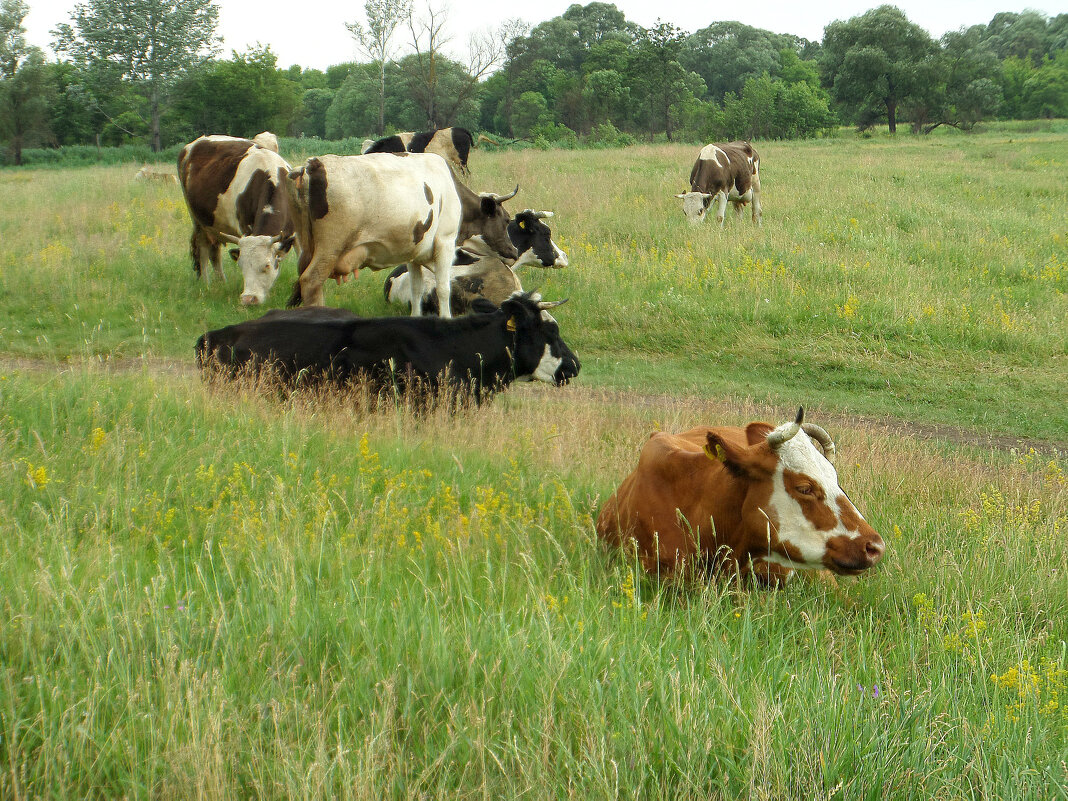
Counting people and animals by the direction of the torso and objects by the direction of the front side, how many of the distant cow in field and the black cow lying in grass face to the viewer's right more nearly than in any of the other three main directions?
1

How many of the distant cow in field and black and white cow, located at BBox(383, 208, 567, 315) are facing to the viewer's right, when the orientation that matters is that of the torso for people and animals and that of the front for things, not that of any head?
1

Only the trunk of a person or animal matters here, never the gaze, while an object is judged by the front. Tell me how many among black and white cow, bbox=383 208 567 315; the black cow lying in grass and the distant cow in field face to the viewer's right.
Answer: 2

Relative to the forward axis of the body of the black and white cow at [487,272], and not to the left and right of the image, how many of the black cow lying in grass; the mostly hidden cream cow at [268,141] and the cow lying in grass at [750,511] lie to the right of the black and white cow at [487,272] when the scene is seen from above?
2

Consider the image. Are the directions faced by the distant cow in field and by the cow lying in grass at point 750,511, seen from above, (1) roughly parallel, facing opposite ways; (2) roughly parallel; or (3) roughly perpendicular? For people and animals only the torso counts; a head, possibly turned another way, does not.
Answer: roughly perpendicular

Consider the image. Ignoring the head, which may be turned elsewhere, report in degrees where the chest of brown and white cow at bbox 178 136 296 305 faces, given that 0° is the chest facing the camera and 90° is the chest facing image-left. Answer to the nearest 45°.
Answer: approximately 315°

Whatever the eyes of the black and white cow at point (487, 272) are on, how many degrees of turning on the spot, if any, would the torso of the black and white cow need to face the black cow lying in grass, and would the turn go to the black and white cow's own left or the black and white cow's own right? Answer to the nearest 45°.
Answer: approximately 90° to the black and white cow's own right

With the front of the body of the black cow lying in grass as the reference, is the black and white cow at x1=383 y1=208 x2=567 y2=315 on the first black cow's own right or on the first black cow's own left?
on the first black cow's own left

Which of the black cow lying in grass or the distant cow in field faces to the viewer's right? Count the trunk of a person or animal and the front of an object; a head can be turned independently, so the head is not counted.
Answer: the black cow lying in grass

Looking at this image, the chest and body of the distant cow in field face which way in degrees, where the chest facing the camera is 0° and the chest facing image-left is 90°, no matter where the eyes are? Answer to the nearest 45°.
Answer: approximately 45°

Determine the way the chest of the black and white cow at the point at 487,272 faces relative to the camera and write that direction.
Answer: to the viewer's right

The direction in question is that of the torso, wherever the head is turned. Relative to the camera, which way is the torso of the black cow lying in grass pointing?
to the viewer's right

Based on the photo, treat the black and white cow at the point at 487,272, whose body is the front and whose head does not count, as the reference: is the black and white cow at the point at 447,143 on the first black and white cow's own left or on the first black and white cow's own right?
on the first black and white cow's own left
